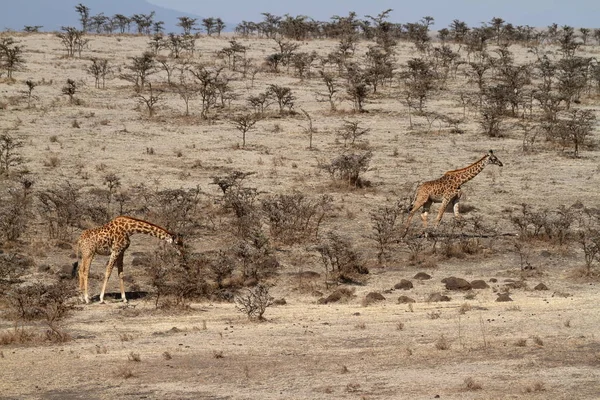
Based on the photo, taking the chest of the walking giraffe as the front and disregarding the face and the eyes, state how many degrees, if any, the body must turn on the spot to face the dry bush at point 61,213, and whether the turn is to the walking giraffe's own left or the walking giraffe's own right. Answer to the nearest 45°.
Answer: approximately 180°

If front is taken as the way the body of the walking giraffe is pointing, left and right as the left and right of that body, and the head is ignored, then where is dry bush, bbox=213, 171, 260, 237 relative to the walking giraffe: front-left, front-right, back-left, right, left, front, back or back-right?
back

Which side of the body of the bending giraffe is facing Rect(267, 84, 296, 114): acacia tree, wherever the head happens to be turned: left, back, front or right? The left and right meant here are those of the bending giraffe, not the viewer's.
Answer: left

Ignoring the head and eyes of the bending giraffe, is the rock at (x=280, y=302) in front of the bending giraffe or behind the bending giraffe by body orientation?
in front

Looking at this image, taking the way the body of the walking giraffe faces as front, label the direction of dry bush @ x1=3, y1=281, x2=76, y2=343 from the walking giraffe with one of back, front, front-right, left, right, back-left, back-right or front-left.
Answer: back-right

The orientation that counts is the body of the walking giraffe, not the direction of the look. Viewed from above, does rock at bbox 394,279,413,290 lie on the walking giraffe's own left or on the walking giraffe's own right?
on the walking giraffe's own right

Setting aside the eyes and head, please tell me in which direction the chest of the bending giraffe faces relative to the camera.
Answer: to the viewer's right

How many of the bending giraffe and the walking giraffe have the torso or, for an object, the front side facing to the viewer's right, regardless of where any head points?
2

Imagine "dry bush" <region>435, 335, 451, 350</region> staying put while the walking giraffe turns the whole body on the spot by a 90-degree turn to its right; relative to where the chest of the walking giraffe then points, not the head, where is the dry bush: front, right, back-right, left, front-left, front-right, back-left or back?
front

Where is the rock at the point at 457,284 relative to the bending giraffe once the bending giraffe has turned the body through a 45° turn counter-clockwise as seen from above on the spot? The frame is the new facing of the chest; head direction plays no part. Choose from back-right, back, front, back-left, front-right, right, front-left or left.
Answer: front-right

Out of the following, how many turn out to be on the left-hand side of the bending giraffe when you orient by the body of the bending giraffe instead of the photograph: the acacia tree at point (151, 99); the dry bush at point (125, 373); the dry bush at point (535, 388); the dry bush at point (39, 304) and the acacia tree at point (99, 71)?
2

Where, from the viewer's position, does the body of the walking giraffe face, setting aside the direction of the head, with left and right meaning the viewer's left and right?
facing to the right of the viewer

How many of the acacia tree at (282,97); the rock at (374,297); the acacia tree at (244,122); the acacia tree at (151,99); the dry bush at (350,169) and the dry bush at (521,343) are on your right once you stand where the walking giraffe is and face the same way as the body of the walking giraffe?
2

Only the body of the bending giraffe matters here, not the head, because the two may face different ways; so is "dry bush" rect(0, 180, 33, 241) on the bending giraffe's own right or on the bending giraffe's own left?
on the bending giraffe's own left

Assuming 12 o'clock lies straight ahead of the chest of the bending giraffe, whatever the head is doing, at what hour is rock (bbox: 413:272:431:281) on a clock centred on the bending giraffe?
The rock is roughly at 12 o'clock from the bending giraffe.

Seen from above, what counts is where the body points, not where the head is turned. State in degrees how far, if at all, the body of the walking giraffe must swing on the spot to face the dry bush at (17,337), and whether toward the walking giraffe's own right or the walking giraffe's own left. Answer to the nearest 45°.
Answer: approximately 135° to the walking giraffe's own right
